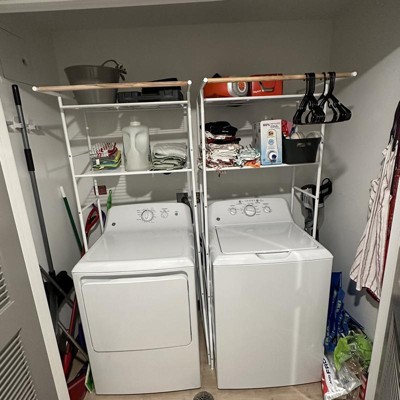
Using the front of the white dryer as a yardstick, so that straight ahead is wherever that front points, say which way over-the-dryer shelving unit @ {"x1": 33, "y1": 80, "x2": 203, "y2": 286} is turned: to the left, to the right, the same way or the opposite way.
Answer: the same way

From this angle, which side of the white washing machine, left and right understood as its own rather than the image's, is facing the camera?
front

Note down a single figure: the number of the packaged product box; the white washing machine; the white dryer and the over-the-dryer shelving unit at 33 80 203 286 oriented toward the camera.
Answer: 4

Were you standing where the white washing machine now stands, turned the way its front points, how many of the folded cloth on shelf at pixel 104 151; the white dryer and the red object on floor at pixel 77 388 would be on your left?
0

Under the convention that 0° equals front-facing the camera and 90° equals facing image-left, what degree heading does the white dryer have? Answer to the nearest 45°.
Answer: approximately 0°

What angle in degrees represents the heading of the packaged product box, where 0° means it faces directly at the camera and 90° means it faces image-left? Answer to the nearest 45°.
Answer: approximately 0°

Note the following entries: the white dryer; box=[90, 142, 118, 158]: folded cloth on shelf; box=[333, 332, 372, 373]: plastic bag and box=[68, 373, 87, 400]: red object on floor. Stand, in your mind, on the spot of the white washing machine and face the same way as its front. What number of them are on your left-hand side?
1

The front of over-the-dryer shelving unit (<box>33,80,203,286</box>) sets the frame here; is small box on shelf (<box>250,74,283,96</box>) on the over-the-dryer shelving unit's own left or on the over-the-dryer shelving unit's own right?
on the over-the-dryer shelving unit's own left

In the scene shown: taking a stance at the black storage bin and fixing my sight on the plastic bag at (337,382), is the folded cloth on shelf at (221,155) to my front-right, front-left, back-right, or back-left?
back-right

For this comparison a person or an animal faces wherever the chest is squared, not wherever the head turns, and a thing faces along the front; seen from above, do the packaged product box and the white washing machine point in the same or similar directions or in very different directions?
same or similar directions

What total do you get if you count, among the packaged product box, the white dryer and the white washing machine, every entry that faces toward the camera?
3

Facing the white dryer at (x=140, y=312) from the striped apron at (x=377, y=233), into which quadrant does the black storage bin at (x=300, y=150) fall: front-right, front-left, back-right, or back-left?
front-right

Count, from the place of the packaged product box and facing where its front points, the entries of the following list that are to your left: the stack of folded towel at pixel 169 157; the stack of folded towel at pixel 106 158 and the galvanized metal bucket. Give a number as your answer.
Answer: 0

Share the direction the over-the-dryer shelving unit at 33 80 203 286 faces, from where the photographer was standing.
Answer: facing the viewer

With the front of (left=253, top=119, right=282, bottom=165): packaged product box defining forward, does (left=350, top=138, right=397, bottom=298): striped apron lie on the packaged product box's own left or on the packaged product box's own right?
on the packaged product box's own left
